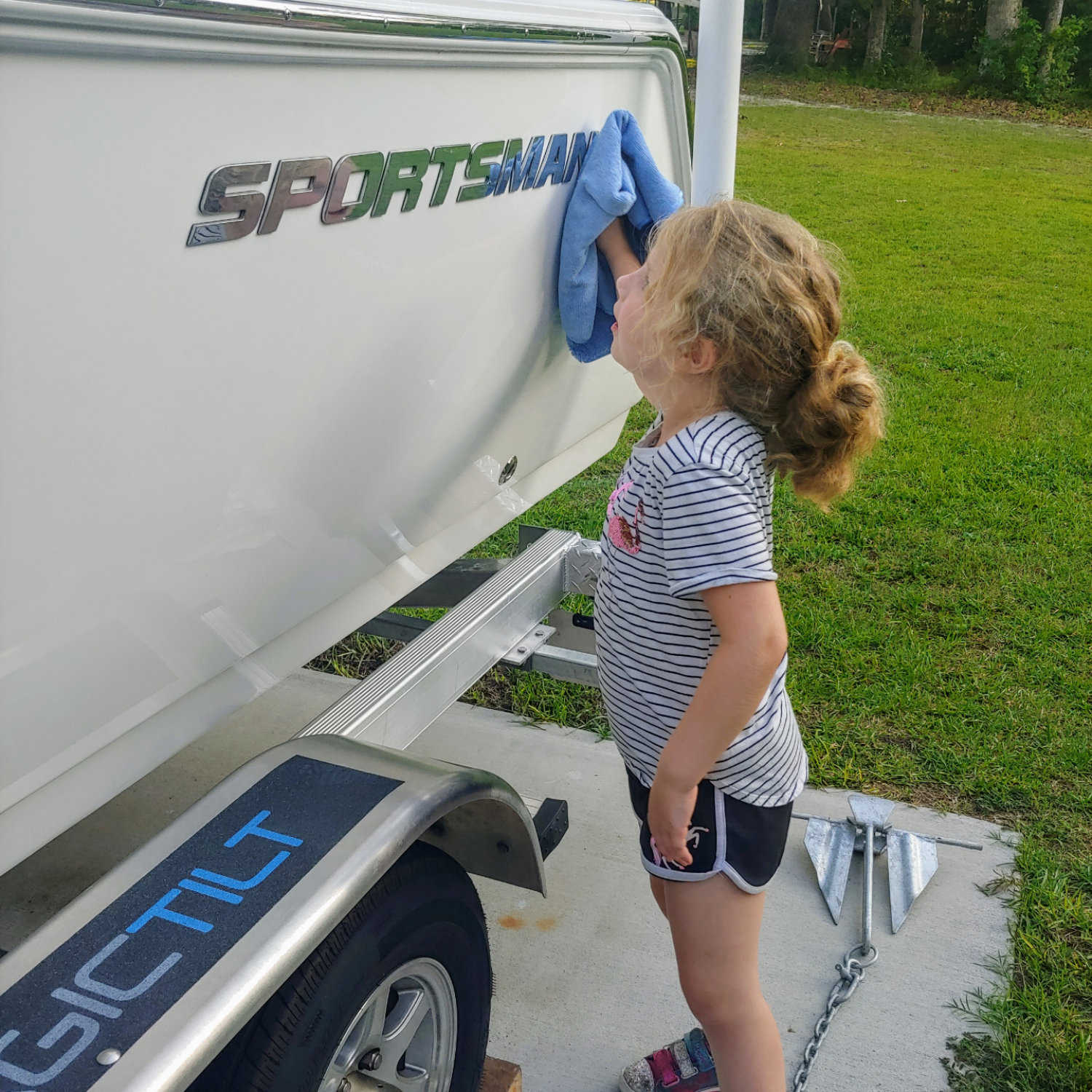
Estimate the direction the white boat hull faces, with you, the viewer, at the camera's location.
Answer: facing the viewer and to the left of the viewer

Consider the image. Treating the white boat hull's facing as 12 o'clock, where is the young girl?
The young girl is roughly at 8 o'clock from the white boat hull.

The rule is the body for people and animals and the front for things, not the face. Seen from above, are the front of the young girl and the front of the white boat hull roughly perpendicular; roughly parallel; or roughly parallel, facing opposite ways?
roughly perpendicular

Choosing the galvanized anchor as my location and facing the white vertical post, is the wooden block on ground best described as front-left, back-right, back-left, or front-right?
back-left

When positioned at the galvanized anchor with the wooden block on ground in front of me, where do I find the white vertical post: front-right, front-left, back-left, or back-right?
back-right

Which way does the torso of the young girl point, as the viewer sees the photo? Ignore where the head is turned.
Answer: to the viewer's left

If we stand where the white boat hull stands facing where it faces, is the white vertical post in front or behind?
behind
